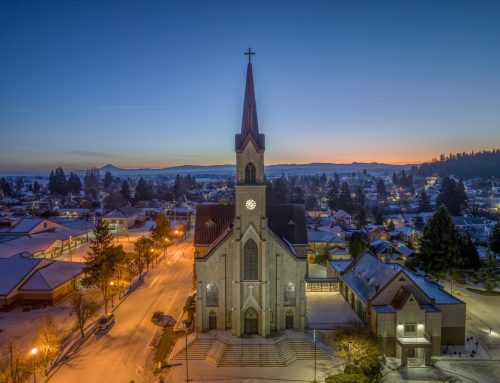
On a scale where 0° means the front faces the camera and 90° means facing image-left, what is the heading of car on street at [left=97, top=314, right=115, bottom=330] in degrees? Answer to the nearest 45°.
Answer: approximately 45°

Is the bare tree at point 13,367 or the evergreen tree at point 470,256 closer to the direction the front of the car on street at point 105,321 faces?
the bare tree

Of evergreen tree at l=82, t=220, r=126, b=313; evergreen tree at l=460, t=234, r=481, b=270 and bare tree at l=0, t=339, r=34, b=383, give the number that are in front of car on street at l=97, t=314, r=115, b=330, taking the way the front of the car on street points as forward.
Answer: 1

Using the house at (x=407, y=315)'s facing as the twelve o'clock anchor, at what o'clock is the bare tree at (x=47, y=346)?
The bare tree is roughly at 2 o'clock from the house.

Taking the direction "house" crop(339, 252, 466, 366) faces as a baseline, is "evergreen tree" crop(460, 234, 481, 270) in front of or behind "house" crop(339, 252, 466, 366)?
behind

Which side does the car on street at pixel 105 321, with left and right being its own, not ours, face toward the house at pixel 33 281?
right

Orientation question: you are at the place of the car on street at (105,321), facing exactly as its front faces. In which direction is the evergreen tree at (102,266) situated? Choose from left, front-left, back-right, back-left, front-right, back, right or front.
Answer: back-right

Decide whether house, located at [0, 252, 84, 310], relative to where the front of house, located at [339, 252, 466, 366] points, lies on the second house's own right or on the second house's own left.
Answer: on the second house's own right

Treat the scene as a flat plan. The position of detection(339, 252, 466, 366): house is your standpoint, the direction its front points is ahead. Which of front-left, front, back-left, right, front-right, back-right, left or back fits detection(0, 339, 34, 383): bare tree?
front-right

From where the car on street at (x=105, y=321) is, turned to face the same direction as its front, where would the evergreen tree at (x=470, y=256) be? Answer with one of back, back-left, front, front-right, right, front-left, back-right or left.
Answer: back-left

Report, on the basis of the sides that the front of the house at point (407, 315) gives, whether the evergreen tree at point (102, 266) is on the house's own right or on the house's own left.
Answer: on the house's own right
